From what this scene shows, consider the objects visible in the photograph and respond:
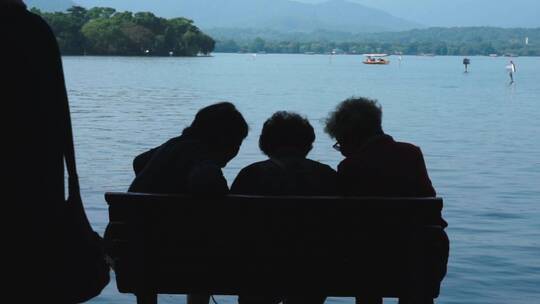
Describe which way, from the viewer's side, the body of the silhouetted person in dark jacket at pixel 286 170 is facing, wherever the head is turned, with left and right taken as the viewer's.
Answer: facing away from the viewer

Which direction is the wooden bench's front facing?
away from the camera

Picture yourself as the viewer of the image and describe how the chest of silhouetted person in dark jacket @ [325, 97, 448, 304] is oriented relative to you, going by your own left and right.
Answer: facing away from the viewer and to the left of the viewer

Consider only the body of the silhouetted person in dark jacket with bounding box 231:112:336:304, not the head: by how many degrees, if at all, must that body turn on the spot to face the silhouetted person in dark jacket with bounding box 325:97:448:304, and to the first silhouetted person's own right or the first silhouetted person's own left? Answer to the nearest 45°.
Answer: approximately 90° to the first silhouetted person's own right

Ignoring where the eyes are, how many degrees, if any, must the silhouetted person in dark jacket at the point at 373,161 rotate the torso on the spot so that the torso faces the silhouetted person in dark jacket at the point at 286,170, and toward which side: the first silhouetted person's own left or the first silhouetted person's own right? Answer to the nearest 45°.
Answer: approximately 45° to the first silhouetted person's own left

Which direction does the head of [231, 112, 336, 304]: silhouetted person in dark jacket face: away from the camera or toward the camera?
away from the camera

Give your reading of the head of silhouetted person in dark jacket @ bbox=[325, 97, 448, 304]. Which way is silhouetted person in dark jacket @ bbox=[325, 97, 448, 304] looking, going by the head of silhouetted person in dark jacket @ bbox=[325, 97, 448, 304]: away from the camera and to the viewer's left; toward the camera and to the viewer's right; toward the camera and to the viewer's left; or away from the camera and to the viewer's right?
away from the camera and to the viewer's left
